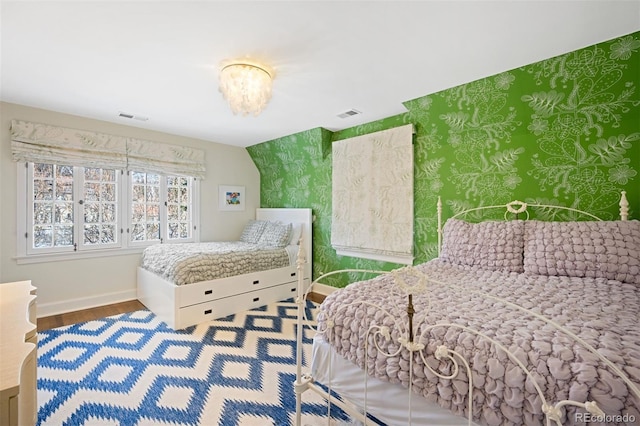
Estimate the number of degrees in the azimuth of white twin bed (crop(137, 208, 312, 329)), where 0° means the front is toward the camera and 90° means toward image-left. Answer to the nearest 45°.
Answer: approximately 45°

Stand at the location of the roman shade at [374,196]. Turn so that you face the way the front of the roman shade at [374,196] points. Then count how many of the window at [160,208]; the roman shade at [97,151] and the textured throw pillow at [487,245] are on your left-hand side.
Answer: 1

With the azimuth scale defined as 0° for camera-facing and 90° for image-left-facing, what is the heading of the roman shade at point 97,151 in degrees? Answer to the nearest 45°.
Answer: approximately 315°

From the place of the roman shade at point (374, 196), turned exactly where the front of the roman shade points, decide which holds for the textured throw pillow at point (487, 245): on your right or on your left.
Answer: on your left

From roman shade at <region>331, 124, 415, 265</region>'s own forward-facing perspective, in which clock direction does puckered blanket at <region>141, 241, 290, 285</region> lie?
The puckered blanket is roughly at 1 o'clock from the roman shade.
